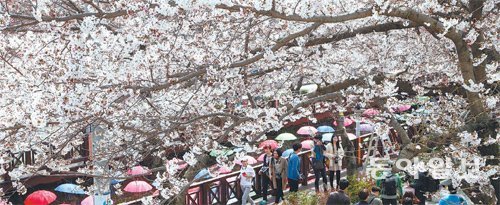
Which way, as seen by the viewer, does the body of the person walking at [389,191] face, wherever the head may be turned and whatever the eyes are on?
away from the camera

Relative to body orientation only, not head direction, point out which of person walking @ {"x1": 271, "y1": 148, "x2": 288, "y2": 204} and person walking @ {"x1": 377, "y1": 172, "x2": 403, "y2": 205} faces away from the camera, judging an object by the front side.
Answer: person walking @ {"x1": 377, "y1": 172, "x2": 403, "y2": 205}

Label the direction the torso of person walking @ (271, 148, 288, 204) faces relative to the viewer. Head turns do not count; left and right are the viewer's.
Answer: facing the viewer and to the left of the viewer
